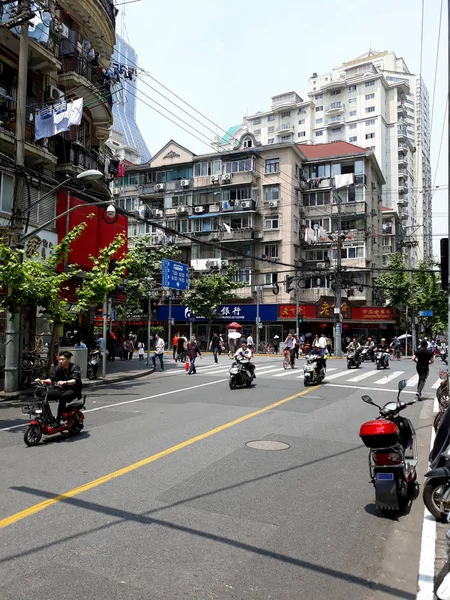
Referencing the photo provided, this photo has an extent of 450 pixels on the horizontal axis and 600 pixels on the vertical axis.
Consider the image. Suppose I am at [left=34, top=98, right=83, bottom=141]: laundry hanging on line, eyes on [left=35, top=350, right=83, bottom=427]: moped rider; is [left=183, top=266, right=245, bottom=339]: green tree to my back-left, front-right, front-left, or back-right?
back-left

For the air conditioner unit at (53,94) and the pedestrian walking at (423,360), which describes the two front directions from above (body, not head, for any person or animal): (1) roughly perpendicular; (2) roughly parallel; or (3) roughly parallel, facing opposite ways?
roughly perpendicular

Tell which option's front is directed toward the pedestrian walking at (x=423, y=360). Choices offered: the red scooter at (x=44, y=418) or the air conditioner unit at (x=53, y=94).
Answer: the air conditioner unit

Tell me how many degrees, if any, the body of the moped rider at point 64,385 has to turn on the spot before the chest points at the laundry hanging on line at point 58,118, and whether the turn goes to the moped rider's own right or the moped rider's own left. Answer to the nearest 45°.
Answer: approximately 135° to the moped rider's own right

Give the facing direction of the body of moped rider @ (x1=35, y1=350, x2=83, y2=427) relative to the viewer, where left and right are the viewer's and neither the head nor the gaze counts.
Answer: facing the viewer and to the left of the viewer

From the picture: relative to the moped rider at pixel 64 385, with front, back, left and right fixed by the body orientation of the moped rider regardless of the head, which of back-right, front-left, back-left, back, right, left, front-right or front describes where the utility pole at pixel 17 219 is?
back-right

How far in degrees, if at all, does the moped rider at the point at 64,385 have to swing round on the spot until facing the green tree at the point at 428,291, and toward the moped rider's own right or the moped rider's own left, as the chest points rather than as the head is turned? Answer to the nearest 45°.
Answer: approximately 180°

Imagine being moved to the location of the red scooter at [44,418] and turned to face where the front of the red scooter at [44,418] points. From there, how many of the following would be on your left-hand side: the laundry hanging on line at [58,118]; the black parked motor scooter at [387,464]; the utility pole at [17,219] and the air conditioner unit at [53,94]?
1

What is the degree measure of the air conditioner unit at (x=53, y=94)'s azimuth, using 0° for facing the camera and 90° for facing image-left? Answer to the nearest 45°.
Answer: approximately 315°

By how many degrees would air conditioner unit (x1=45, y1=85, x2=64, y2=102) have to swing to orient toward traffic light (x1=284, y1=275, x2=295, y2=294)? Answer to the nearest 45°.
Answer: approximately 90° to its left

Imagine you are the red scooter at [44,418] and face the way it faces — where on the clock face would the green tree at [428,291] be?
The green tree is roughly at 6 o'clock from the red scooter.

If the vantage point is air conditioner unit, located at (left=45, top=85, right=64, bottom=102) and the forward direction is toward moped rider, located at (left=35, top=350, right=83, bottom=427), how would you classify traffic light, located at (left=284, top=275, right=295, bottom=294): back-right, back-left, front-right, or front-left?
back-left

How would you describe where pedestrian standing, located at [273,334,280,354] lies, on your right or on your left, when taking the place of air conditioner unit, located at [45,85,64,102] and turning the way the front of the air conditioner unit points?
on your left
